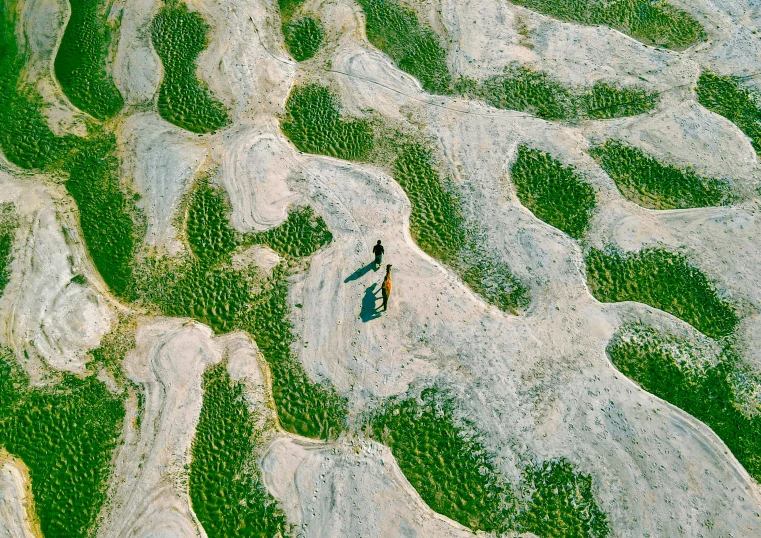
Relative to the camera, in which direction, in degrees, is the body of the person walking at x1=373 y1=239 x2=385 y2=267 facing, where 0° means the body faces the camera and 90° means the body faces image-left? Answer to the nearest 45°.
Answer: approximately 180°
